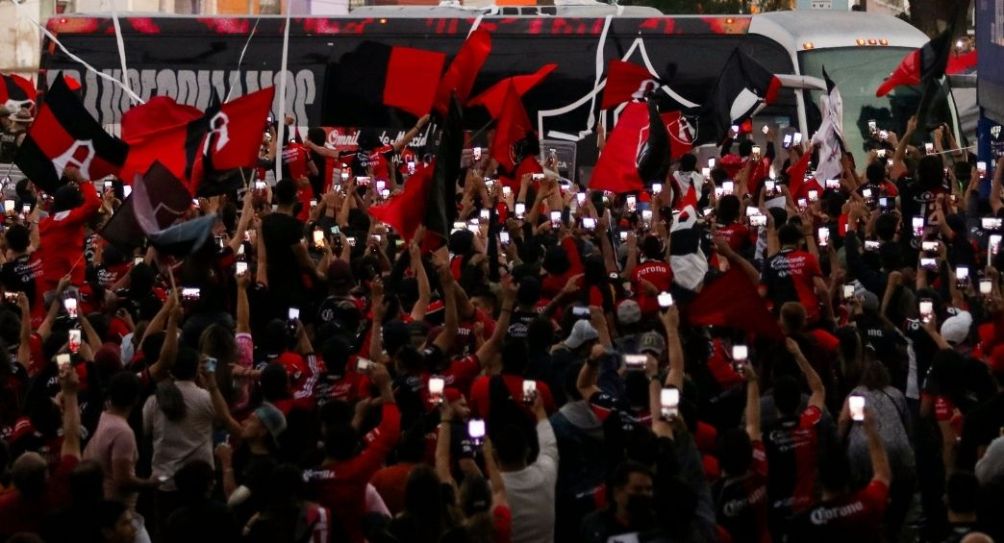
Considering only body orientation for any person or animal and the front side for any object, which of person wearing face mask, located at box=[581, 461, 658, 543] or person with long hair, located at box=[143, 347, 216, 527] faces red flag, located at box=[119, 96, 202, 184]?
the person with long hair

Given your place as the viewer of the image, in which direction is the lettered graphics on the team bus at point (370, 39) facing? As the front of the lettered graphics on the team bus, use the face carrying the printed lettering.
facing the viewer

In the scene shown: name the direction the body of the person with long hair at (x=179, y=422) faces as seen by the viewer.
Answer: away from the camera

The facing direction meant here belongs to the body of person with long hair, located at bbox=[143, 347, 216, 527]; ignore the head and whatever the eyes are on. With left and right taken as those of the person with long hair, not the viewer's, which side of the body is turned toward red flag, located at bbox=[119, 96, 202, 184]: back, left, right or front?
front

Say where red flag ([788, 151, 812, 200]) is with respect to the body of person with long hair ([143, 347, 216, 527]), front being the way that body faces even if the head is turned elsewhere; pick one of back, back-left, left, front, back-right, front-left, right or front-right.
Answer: front-right

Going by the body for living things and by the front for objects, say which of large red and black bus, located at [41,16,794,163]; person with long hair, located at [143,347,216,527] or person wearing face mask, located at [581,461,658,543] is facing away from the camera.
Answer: the person with long hair

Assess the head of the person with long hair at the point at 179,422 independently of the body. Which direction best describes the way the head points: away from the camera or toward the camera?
away from the camera

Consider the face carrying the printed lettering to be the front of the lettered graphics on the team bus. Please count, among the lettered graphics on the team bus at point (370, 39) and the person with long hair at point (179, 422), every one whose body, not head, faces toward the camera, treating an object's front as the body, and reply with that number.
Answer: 1

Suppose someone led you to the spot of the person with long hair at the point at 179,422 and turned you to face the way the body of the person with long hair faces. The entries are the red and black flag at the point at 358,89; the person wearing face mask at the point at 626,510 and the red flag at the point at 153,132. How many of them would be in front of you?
2

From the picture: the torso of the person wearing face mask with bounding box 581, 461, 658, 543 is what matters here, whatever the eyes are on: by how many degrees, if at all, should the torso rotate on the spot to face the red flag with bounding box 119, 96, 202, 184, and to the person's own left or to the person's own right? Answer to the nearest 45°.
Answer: approximately 180°

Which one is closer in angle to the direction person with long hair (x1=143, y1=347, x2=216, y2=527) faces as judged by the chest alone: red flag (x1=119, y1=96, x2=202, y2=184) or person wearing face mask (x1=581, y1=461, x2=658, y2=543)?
the red flag
